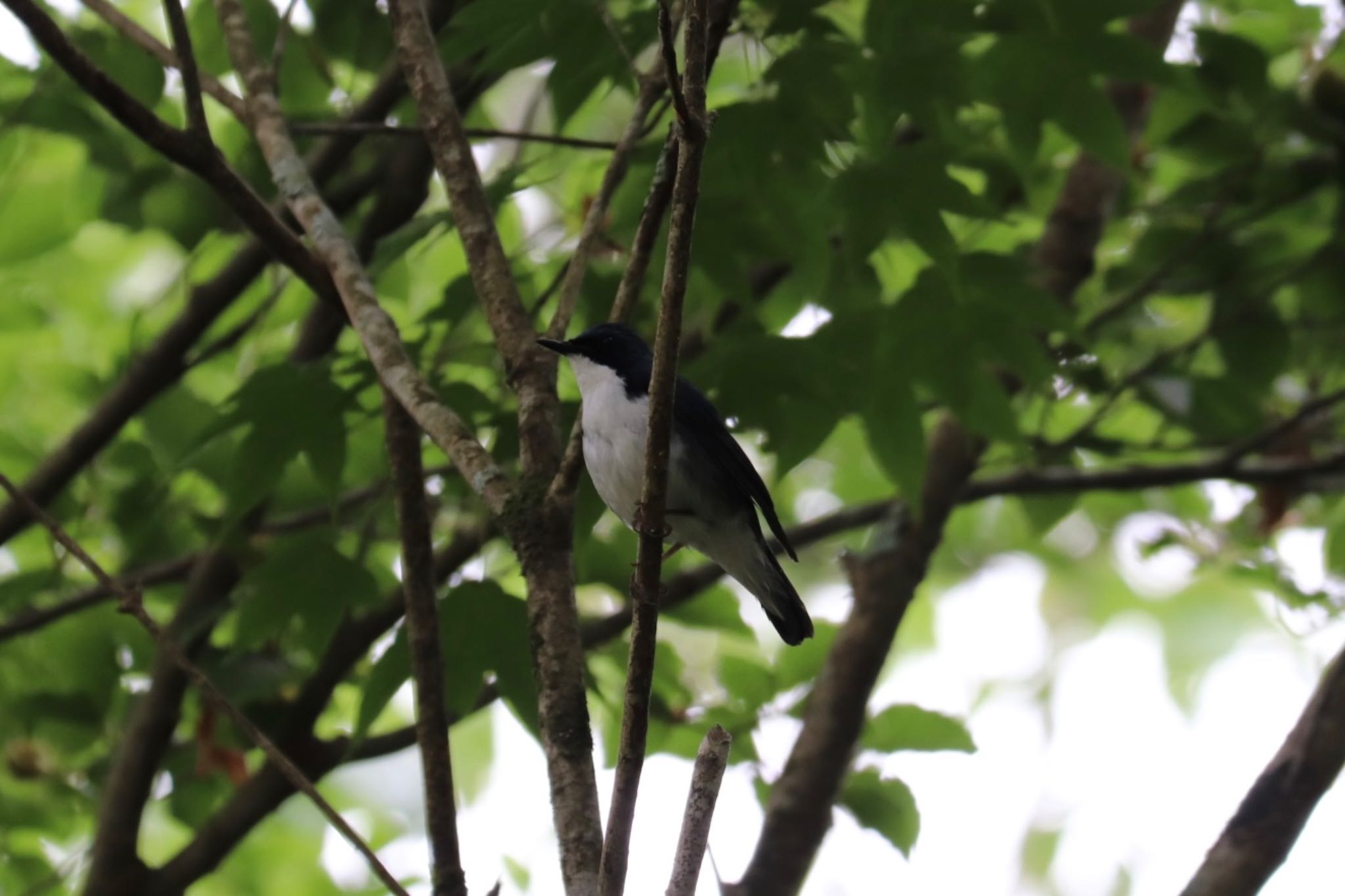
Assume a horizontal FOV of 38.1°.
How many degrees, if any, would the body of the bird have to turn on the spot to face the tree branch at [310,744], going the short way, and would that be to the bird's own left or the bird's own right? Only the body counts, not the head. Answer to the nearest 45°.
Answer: approximately 45° to the bird's own right

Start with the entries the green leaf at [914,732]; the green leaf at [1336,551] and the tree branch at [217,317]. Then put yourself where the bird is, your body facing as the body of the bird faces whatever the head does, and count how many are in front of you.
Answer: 1

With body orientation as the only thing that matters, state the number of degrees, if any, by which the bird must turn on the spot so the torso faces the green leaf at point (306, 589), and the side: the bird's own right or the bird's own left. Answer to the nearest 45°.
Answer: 0° — it already faces it

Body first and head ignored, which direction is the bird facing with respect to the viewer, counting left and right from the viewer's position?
facing to the left of the viewer

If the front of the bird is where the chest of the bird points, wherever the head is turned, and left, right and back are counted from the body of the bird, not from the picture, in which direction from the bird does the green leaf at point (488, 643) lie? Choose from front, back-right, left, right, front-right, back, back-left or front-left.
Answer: front-right

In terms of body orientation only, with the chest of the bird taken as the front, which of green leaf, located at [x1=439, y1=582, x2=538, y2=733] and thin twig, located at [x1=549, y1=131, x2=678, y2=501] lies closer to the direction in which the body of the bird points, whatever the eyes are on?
the green leaf

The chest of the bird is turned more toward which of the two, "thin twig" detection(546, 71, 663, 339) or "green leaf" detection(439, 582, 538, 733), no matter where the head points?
the green leaf
